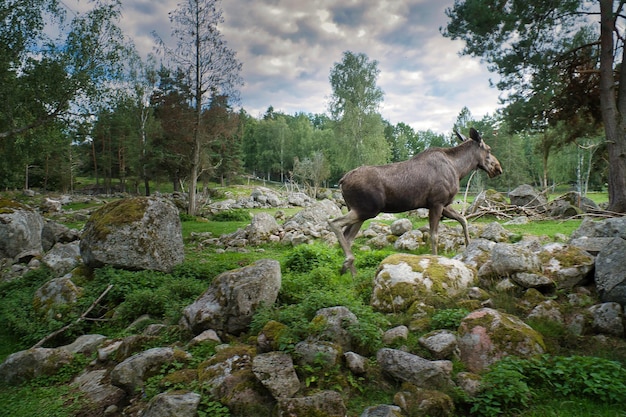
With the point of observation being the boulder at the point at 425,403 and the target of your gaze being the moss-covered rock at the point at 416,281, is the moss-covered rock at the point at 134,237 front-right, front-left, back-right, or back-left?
front-left

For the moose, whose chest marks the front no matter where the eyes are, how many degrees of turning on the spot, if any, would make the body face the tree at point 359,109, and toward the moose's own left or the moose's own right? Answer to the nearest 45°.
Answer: approximately 90° to the moose's own left

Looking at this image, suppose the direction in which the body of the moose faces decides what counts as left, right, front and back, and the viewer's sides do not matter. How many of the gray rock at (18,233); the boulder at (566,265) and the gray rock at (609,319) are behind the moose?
1

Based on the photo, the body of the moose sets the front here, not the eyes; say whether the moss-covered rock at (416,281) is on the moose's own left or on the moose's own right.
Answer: on the moose's own right

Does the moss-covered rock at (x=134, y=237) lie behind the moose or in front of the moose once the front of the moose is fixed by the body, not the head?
behind

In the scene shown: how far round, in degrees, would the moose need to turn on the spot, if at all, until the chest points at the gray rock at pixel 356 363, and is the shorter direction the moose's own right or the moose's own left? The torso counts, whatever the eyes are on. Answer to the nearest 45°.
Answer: approximately 90° to the moose's own right

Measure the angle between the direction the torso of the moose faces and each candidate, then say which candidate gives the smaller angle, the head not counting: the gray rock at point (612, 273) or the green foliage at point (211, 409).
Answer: the gray rock

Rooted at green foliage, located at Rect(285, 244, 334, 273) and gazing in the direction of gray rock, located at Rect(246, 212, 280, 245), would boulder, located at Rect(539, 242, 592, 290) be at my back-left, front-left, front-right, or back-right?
back-right

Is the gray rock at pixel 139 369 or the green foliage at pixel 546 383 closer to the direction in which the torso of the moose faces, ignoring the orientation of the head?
the green foliage

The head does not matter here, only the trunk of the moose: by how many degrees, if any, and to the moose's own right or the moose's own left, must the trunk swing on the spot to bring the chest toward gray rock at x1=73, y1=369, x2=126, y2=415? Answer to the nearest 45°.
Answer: approximately 135° to the moose's own right

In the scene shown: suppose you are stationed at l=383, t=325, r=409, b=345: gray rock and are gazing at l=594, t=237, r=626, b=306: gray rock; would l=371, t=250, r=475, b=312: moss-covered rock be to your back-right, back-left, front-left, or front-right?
front-left

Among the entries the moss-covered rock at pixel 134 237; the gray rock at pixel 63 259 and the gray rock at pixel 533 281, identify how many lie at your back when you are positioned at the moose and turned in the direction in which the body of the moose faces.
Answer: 2

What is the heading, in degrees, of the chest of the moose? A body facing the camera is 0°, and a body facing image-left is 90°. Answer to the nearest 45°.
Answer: approximately 270°

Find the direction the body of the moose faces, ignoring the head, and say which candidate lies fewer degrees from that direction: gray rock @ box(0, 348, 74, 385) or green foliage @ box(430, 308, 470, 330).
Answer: the green foliage

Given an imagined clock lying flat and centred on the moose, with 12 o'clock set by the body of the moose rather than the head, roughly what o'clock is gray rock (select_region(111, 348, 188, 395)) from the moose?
The gray rock is roughly at 4 o'clock from the moose.

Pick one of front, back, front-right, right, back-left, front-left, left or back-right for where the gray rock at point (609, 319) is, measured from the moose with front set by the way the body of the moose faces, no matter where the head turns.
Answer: front-right

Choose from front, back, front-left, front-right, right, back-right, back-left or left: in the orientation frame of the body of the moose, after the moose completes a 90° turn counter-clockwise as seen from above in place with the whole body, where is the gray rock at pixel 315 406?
back

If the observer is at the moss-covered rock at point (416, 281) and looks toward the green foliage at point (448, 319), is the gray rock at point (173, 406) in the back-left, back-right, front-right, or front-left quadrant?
front-right

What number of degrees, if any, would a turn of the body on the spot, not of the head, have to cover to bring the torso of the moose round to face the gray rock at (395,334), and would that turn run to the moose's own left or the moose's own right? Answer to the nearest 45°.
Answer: approximately 90° to the moose's own right

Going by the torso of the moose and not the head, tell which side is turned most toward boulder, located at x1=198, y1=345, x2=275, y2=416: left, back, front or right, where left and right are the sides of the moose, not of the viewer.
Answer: right

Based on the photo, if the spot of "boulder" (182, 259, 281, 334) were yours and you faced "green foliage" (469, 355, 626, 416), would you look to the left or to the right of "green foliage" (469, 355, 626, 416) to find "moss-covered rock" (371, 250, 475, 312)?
left
